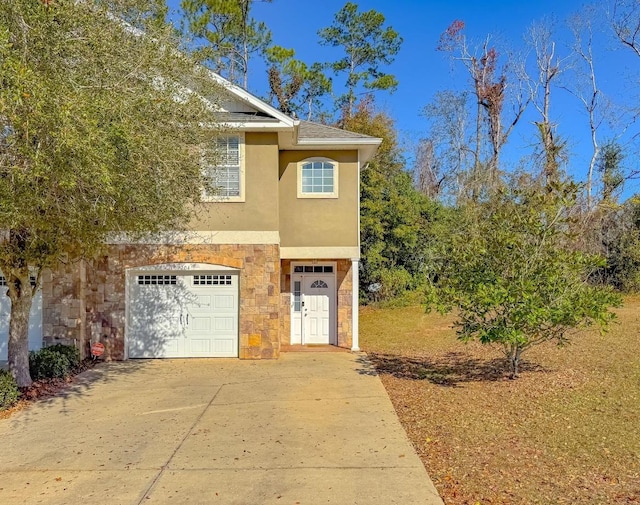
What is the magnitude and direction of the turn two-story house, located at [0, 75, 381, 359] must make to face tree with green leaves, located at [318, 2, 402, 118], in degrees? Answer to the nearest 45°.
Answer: approximately 135° to its left

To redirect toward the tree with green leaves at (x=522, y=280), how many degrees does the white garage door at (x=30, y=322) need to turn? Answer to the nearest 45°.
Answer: approximately 45° to its left

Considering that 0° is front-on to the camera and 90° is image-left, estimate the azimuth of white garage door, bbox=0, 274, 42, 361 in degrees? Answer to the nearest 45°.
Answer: approximately 0°

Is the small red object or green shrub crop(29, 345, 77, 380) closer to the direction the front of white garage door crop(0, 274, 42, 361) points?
the green shrub

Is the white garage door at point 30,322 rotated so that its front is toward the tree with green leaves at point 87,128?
yes

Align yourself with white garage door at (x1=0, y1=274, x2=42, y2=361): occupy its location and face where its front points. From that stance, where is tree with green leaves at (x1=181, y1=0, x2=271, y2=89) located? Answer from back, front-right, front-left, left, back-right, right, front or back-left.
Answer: back-left

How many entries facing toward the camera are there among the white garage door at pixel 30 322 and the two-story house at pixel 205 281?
2

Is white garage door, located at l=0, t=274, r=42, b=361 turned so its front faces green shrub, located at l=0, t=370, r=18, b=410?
yes

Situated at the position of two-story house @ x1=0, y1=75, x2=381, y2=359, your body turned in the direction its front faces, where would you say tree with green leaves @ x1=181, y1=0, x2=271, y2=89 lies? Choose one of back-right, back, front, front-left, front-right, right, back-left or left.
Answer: back
